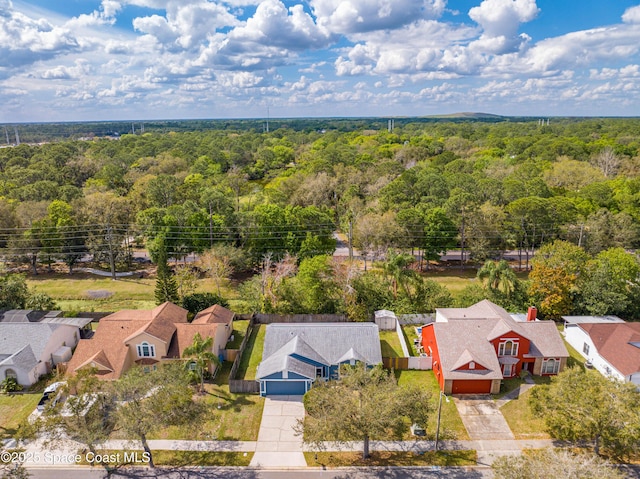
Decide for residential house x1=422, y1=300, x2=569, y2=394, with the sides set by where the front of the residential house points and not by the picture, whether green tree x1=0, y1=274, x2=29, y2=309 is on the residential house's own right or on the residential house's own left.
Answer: on the residential house's own right

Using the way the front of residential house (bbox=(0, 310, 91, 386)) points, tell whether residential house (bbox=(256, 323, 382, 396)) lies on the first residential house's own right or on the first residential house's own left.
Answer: on the first residential house's own left

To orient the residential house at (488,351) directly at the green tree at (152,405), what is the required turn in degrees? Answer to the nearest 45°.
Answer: approximately 45° to its right

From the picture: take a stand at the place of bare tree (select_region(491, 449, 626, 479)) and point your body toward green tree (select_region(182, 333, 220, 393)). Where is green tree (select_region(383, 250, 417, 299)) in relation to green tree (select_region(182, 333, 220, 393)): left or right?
right

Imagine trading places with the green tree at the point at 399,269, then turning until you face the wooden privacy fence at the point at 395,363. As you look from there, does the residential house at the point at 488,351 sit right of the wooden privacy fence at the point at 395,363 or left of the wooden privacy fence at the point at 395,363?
left

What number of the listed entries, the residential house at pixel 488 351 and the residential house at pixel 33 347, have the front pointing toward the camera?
2

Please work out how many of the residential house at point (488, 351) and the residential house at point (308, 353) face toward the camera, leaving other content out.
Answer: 2

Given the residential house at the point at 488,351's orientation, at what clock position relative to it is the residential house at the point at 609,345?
the residential house at the point at 609,345 is roughly at 8 o'clock from the residential house at the point at 488,351.

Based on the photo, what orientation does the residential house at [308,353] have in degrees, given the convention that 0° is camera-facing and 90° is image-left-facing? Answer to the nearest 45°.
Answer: approximately 0°

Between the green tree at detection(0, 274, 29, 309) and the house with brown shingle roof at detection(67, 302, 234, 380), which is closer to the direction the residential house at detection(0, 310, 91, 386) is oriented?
the house with brown shingle roof
